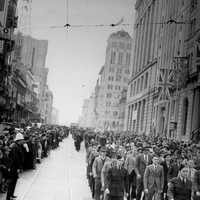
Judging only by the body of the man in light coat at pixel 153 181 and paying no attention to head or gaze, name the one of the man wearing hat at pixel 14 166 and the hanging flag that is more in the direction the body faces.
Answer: the man wearing hat

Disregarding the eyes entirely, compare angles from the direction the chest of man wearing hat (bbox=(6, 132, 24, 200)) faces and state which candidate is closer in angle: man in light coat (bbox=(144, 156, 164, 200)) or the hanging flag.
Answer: the man in light coat

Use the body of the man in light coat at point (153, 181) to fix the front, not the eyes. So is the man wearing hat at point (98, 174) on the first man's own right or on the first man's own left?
on the first man's own right

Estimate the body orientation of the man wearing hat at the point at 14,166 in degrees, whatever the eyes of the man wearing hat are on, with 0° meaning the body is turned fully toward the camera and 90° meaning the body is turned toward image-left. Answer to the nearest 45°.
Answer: approximately 270°

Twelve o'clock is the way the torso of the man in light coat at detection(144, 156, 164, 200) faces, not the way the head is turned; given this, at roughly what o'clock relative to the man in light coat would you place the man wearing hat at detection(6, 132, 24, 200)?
The man wearing hat is roughly at 3 o'clock from the man in light coat.

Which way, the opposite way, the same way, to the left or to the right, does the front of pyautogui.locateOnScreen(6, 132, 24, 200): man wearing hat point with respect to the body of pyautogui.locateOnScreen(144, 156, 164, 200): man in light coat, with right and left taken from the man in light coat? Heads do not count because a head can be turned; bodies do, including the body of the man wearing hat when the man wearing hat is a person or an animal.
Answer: to the left

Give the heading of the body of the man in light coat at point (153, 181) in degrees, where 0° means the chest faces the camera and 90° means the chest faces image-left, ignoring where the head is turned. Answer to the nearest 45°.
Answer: approximately 0°

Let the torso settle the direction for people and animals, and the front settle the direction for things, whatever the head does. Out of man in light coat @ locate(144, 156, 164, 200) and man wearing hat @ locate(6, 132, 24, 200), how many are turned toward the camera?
1

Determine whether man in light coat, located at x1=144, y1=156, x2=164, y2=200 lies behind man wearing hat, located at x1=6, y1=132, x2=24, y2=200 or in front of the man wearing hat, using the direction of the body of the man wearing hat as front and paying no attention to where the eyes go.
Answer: in front

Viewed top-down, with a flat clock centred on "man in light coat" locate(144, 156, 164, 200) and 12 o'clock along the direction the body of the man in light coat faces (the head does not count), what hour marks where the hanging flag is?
The hanging flag is roughly at 6 o'clock from the man in light coat.
